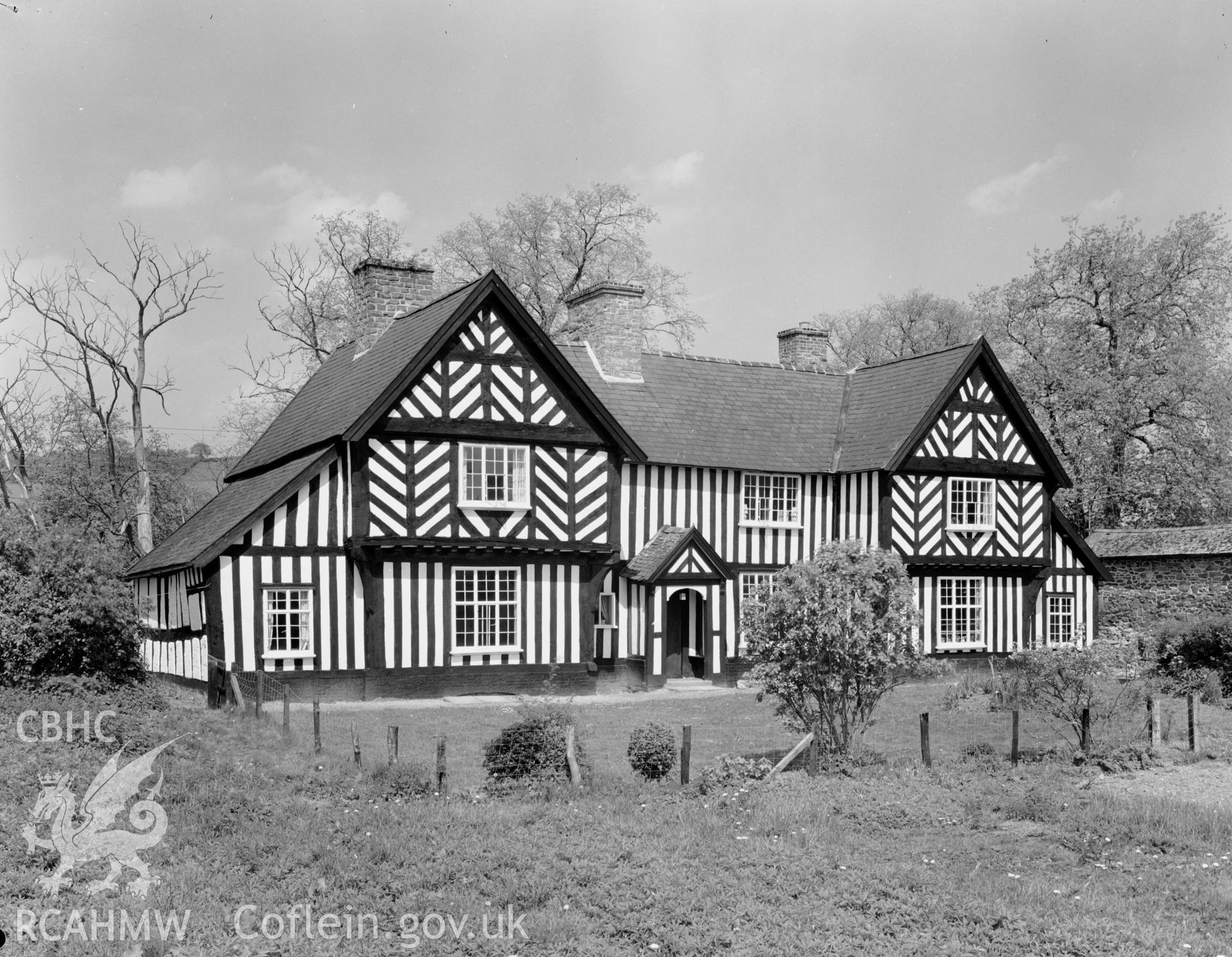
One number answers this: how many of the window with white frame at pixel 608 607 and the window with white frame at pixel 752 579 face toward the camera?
2

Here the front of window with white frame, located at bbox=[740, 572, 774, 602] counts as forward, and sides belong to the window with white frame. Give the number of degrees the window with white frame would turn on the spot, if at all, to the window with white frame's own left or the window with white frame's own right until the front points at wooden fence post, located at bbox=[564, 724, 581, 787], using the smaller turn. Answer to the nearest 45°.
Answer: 0° — it already faces it

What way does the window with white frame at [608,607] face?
toward the camera

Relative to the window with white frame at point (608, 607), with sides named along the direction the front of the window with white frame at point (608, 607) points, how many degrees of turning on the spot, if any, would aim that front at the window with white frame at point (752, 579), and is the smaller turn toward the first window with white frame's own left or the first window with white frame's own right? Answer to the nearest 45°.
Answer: approximately 135° to the first window with white frame's own left

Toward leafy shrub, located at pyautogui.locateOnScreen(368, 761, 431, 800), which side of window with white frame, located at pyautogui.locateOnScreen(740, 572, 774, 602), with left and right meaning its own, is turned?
front

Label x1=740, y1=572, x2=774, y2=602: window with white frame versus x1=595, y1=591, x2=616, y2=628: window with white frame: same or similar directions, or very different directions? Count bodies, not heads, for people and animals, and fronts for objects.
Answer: same or similar directions

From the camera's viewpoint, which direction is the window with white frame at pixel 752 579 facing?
toward the camera

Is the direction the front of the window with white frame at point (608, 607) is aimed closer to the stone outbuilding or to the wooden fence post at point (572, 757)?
the wooden fence post

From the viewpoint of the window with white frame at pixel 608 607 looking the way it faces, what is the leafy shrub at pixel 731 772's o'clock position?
The leafy shrub is roughly at 12 o'clock from the window with white frame.

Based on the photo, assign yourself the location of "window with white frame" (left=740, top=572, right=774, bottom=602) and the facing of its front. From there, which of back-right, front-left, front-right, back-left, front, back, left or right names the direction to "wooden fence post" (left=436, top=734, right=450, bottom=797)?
front

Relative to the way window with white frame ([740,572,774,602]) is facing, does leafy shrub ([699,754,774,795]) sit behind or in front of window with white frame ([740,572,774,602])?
in front
